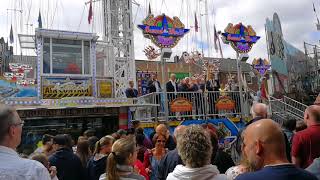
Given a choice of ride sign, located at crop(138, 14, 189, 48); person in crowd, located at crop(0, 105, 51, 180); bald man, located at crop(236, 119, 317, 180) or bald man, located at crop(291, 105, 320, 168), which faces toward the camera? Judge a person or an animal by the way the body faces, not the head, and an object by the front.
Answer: the ride sign

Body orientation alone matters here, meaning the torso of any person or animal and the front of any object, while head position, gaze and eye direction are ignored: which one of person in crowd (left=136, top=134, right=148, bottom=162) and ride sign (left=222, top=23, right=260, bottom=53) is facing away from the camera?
the person in crowd

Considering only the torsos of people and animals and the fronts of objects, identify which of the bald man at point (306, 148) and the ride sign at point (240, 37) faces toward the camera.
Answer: the ride sign

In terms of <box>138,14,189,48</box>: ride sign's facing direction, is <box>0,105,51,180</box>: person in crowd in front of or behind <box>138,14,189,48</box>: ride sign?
in front

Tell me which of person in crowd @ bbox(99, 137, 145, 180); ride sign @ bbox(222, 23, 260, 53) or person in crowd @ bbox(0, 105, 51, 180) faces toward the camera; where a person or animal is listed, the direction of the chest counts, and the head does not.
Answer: the ride sign

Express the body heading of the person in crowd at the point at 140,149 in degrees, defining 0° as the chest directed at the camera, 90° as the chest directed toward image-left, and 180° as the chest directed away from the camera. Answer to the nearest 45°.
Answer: approximately 180°

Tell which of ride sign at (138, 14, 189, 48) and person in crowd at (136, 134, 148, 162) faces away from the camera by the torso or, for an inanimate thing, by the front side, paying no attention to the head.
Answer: the person in crowd

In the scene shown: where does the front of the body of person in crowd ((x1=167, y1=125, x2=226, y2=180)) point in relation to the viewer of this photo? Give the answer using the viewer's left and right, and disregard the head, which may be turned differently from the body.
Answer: facing away from the viewer

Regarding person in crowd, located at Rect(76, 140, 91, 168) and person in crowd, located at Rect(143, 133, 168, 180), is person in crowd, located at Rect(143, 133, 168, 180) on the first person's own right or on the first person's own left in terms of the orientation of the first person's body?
on the first person's own right

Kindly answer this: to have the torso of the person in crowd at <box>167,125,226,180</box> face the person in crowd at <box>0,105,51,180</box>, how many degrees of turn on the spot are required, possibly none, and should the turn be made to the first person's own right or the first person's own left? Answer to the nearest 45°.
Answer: approximately 135° to the first person's own left

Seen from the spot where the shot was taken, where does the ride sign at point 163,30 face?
facing the viewer

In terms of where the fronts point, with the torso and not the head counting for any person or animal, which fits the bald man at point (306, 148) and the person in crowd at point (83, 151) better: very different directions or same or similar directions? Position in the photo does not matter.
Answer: same or similar directions

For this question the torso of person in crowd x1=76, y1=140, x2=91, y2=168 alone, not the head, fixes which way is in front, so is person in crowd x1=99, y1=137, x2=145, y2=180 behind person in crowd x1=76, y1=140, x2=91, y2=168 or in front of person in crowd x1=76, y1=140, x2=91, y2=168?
behind

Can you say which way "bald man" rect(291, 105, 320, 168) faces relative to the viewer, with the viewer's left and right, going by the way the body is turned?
facing away from the viewer and to the left of the viewer

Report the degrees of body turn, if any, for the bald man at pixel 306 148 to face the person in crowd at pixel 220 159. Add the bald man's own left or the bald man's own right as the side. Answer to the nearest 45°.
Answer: approximately 45° to the bald man's own left

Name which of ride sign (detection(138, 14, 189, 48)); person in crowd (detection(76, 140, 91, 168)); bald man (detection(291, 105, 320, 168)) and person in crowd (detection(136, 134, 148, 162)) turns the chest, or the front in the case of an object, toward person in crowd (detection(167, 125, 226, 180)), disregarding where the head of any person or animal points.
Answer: the ride sign

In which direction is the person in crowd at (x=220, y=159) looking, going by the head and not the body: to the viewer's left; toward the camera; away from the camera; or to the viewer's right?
away from the camera

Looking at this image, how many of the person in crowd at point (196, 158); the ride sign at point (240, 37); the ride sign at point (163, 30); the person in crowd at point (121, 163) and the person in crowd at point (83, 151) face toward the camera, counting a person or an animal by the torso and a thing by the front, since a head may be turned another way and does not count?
2
